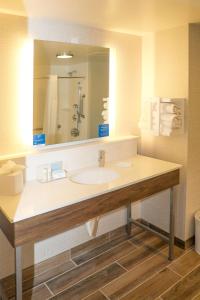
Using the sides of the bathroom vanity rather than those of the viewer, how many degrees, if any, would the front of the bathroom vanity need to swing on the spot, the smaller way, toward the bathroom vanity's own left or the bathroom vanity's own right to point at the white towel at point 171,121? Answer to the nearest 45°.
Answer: approximately 90° to the bathroom vanity's own left

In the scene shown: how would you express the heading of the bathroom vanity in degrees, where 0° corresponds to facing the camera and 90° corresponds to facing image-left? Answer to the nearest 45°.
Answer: approximately 315°

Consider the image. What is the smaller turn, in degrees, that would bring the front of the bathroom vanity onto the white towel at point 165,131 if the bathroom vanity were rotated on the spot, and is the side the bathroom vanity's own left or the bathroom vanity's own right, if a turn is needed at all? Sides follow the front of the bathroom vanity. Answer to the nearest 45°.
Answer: approximately 90° to the bathroom vanity's own left

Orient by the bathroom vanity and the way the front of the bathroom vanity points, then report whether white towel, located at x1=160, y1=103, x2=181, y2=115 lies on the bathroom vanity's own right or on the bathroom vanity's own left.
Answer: on the bathroom vanity's own left

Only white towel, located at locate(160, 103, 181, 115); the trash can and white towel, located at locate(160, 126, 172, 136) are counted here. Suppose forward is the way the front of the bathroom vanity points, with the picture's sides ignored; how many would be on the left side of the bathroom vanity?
3
